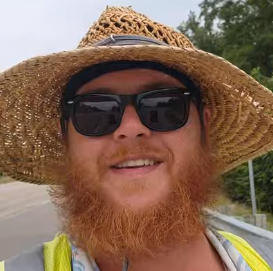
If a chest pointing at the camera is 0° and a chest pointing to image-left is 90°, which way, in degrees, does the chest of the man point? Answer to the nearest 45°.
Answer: approximately 0°

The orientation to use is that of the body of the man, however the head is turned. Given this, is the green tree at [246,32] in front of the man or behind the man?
behind
